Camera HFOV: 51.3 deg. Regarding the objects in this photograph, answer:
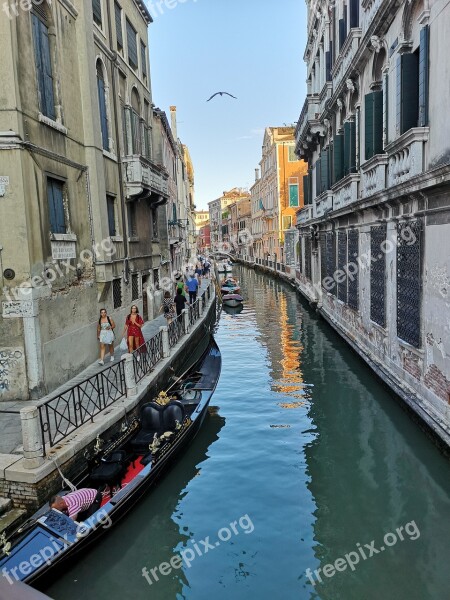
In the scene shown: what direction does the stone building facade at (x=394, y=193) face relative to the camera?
to the viewer's left

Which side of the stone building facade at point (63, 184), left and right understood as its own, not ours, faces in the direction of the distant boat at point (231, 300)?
left

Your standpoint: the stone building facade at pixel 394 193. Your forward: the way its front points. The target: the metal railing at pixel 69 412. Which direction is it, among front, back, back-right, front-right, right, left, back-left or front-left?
front-left

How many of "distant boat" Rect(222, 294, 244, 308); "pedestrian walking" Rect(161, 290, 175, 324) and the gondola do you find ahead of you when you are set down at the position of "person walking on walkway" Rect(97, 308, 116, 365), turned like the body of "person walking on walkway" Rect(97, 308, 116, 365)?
1

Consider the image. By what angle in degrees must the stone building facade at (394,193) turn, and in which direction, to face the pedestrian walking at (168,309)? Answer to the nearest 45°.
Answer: approximately 45° to its right

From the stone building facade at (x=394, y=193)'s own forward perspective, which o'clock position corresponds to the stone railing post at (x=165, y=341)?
The stone railing post is roughly at 12 o'clock from the stone building facade.

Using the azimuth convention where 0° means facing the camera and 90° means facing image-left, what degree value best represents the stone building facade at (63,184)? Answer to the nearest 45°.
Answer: approximately 315°

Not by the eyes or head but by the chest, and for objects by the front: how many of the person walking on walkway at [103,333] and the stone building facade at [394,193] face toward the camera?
1

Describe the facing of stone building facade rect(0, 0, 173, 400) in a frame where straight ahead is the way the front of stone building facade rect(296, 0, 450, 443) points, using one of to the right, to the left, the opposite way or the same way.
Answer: the opposite way
